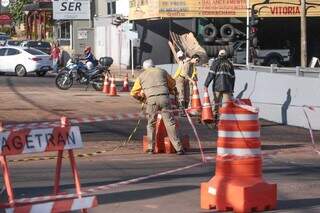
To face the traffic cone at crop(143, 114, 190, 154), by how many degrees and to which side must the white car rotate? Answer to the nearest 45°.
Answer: approximately 135° to its left

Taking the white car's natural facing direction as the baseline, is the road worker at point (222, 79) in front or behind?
behind

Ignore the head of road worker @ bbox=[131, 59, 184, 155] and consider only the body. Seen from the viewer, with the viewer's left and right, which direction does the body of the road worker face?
facing away from the viewer

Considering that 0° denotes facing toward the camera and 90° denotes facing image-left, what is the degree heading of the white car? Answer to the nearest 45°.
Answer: approximately 135°

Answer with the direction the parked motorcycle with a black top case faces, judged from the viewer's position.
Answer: facing to the left of the viewer

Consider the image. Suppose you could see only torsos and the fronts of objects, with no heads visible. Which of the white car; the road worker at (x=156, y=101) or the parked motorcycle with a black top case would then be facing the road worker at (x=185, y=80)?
the road worker at (x=156, y=101)
